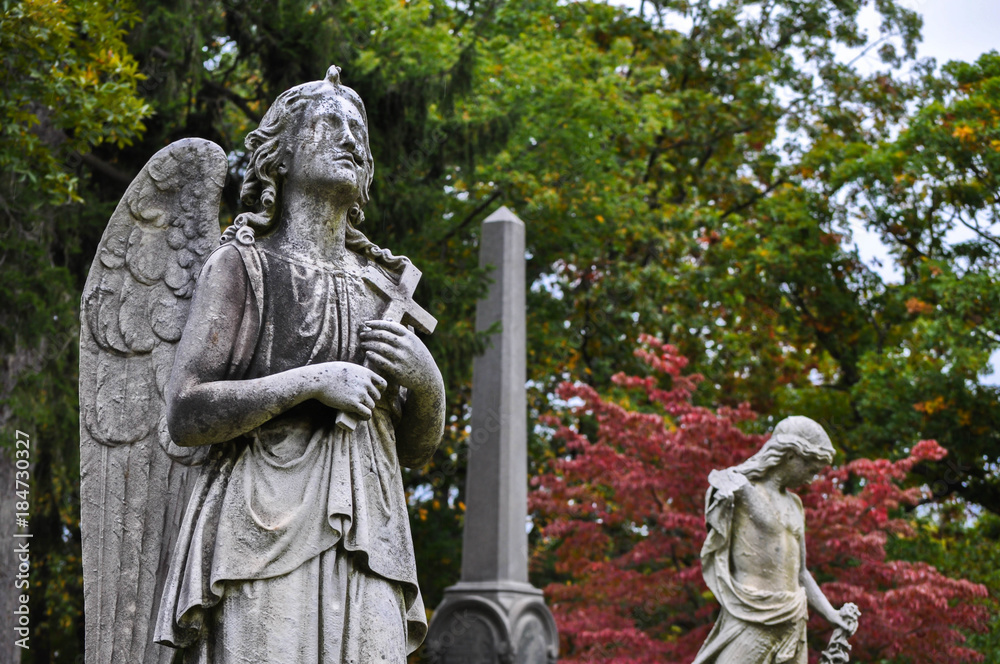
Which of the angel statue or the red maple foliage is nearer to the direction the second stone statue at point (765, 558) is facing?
the angel statue

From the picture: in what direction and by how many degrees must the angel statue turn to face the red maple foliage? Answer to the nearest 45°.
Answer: approximately 90° to its left

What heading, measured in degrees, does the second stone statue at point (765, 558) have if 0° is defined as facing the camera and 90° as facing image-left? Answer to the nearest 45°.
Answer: approximately 315°

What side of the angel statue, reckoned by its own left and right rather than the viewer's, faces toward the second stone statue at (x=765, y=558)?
left

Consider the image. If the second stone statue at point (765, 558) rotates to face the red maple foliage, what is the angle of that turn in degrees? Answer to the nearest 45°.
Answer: approximately 135° to its left
